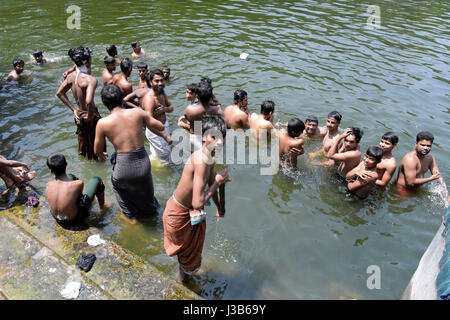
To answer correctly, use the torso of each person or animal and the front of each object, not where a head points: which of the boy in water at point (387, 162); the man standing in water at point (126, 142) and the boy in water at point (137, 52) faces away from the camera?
the man standing in water

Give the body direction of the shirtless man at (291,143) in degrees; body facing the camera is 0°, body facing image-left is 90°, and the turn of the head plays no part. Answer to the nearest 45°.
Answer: approximately 225°

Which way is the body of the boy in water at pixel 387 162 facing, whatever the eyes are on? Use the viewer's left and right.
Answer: facing the viewer and to the left of the viewer

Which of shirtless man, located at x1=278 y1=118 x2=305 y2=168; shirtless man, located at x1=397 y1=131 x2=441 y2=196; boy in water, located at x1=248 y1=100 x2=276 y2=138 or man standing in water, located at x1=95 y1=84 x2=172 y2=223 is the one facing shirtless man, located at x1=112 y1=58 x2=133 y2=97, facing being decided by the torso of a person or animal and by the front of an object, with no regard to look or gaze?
the man standing in water

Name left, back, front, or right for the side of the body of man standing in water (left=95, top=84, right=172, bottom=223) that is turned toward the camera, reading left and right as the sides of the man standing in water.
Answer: back

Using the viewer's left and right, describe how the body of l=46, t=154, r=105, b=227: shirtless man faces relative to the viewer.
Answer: facing away from the viewer and to the right of the viewer

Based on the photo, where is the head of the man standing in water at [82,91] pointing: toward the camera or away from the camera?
away from the camera

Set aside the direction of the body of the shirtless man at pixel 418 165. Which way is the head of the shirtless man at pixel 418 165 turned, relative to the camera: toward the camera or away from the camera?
toward the camera

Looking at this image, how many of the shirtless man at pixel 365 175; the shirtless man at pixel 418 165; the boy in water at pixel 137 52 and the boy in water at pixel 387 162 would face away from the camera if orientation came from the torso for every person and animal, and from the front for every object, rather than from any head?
0

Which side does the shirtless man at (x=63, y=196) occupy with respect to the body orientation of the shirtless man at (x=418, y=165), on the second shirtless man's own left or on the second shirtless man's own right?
on the second shirtless man's own right

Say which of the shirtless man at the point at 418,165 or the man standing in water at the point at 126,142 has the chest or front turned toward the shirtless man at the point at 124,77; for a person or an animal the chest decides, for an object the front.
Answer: the man standing in water
